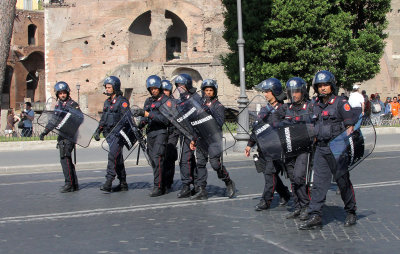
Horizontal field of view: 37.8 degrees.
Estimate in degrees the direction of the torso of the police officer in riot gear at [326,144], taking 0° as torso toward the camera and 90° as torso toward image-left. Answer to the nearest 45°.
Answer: approximately 45°

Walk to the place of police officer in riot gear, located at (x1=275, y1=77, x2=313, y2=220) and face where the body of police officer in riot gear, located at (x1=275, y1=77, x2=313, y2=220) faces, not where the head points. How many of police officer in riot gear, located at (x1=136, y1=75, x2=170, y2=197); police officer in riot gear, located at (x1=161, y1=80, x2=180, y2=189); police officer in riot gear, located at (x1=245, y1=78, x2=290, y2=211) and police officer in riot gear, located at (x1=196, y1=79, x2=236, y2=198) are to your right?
4

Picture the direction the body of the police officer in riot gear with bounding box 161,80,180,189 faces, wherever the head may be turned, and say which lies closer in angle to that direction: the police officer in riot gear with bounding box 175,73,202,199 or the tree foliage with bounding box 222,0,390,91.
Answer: the police officer in riot gear

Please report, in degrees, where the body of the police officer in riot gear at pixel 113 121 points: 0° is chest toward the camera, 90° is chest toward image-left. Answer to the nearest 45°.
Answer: approximately 45°

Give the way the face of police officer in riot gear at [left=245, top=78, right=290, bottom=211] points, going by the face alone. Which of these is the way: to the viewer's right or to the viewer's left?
to the viewer's left

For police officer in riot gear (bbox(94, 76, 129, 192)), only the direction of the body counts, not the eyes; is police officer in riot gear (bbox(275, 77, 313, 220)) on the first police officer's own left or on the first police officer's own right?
on the first police officer's own left

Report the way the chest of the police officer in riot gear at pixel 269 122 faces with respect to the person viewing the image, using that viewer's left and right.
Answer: facing to the left of the viewer

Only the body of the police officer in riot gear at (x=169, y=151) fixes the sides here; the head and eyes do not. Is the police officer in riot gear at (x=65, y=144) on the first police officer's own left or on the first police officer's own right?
on the first police officer's own right

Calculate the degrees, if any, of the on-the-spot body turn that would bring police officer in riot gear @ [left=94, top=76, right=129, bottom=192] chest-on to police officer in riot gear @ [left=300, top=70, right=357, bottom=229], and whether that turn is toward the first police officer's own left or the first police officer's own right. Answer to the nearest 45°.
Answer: approximately 90° to the first police officer's own left

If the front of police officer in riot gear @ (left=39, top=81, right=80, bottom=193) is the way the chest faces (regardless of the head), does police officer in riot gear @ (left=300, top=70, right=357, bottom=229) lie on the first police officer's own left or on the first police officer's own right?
on the first police officer's own left

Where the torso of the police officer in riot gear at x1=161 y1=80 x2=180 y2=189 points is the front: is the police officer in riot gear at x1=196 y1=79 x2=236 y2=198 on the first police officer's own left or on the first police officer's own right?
on the first police officer's own left
